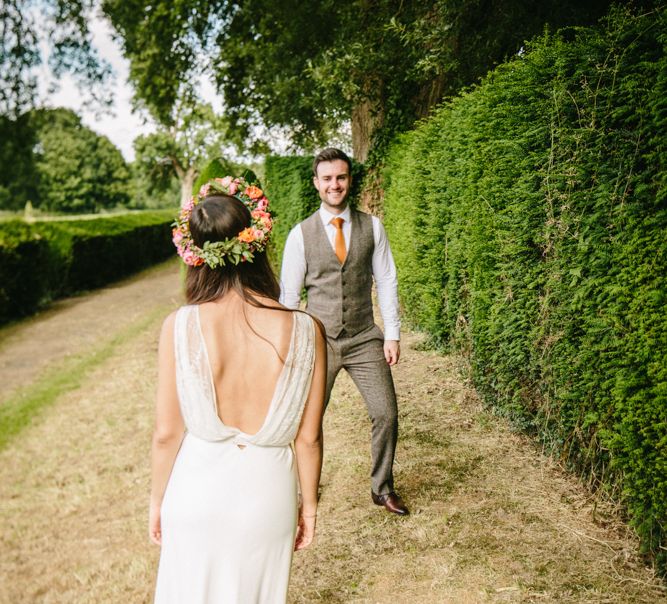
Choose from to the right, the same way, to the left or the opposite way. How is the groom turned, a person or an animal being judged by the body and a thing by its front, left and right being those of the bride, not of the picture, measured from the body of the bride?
the opposite way

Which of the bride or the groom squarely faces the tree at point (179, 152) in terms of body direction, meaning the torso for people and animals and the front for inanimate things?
the bride

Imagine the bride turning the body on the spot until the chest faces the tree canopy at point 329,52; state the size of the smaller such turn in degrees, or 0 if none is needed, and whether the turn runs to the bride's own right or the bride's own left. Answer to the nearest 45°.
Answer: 0° — they already face it

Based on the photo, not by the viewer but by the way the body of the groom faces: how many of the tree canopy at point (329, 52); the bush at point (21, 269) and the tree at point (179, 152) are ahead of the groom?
0

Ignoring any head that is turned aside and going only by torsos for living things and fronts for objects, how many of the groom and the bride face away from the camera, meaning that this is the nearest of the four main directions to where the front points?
1

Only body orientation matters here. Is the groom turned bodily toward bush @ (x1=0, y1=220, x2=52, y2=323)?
no

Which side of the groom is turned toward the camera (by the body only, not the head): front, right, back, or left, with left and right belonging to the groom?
front

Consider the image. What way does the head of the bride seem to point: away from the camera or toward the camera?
away from the camera

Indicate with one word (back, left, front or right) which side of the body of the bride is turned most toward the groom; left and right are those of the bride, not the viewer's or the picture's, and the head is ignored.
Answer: front

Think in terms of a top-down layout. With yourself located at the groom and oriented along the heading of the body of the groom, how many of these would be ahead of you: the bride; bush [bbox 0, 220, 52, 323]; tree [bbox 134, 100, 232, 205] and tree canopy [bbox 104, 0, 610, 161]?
1

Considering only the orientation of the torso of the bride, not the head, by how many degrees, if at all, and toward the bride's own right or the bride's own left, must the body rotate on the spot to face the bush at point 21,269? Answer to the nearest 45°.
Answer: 0° — they already face it

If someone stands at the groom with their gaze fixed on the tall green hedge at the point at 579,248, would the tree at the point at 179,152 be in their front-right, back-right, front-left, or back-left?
back-left

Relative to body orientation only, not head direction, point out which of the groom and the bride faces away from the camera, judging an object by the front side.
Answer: the bride

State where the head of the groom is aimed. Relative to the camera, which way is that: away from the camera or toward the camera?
toward the camera

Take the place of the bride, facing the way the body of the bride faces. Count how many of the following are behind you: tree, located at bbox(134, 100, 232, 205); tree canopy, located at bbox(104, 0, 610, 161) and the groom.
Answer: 0

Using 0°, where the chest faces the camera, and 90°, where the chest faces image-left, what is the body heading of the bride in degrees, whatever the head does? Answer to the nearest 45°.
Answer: approximately 180°

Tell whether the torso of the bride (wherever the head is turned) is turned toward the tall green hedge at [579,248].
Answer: no
